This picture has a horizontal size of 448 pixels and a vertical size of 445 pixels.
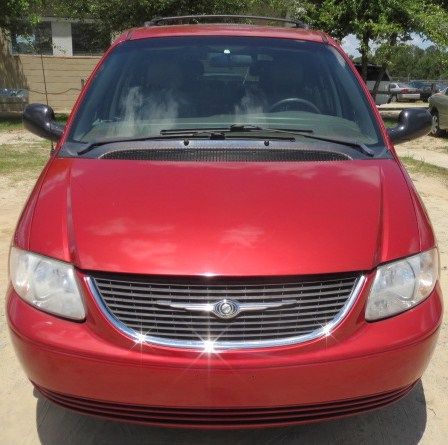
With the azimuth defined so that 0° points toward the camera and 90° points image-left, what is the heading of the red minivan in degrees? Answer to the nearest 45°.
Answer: approximately 0°

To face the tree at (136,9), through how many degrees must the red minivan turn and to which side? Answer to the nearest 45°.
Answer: approximately 180°

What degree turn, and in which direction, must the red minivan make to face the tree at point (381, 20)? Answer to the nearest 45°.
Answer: approximately 180°

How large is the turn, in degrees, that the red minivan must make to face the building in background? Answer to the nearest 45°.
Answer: approximately 180°

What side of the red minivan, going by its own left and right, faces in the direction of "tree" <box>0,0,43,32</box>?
back

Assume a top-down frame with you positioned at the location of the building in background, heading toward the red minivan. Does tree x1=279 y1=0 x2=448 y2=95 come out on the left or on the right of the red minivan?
left
